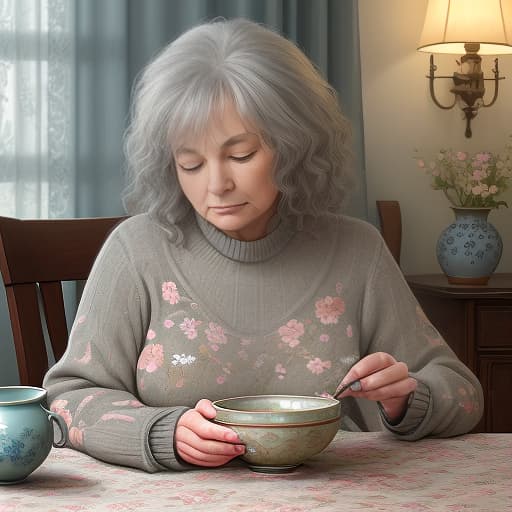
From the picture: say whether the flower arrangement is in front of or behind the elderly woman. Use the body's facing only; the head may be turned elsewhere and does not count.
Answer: behind

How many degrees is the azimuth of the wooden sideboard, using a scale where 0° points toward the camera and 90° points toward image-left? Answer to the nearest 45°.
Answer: approximately 0°

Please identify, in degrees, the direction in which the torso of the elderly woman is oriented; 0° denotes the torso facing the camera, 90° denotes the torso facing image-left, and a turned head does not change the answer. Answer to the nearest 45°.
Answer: approximately 0°

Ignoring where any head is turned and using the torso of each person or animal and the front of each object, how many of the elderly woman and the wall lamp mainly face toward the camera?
2

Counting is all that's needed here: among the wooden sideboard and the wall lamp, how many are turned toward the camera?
2

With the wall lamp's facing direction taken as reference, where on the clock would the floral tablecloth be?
The floral tablecloth is roughly at 12 o'clock from the wall lamp.

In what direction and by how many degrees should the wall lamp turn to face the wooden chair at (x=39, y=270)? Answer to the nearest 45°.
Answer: approximately 45° to its right
